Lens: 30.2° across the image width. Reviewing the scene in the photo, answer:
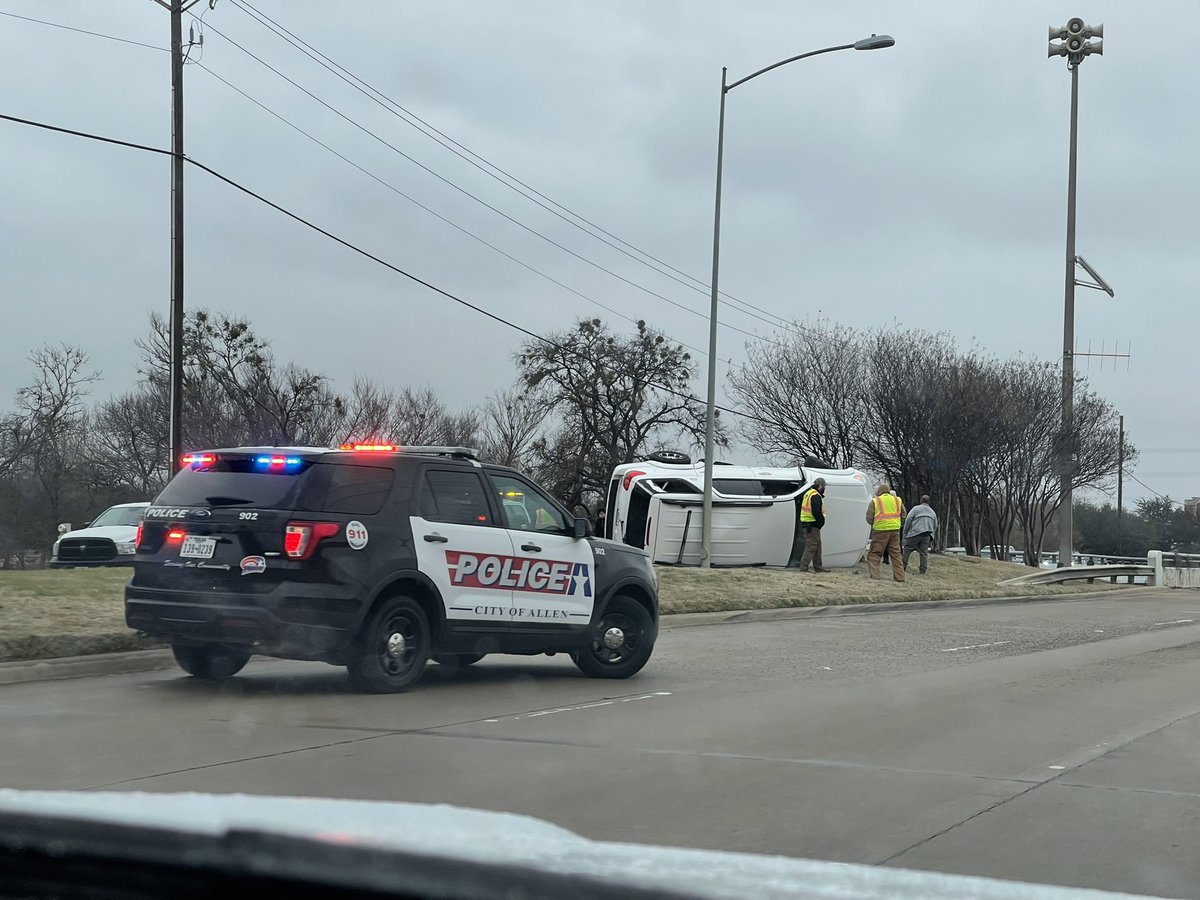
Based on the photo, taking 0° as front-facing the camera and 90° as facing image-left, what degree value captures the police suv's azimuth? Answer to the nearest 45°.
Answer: approximately 225°

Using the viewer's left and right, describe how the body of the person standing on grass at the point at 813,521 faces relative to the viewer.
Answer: facing to the right of the viewer

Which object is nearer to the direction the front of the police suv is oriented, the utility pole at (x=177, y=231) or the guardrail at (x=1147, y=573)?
the guardrail

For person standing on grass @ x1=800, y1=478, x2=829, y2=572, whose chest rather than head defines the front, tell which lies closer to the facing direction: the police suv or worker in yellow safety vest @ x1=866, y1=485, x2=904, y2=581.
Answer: the worker in yellow safety vest
